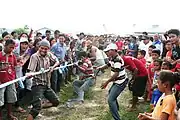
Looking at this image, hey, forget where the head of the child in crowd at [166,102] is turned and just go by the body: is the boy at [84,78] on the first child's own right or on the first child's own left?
on the first child's own right

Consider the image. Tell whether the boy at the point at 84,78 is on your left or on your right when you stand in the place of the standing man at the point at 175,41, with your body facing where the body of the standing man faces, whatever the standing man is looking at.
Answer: on your right

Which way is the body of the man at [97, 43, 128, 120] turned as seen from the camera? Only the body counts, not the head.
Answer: to the viewer's left

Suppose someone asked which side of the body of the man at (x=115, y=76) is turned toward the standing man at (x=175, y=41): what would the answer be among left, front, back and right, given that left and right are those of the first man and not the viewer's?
back

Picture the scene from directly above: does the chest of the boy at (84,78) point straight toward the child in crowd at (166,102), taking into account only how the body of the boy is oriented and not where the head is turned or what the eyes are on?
no

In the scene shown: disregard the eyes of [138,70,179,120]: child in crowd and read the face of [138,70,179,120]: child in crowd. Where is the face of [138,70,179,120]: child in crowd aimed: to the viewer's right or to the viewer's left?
to the viewer's left

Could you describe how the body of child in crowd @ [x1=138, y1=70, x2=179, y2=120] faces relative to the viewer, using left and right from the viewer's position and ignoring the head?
facing to the left of the viewer

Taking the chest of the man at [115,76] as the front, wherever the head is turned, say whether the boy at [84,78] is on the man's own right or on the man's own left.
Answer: on the man's own right

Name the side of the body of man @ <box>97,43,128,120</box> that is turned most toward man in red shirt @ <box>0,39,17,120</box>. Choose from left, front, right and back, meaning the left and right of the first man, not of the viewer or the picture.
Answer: front

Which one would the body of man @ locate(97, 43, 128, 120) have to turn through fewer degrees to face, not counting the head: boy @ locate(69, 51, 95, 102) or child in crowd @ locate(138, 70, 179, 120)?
the boy
